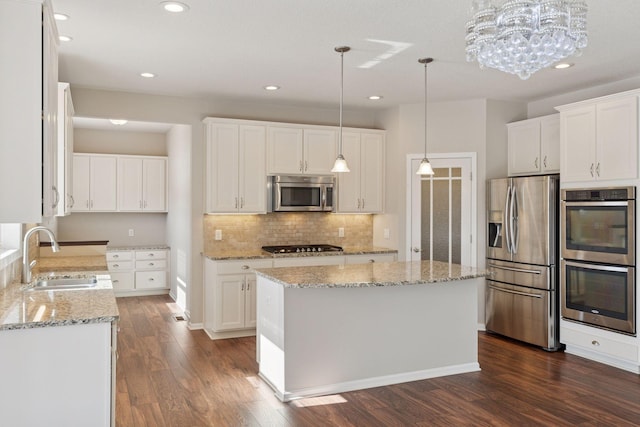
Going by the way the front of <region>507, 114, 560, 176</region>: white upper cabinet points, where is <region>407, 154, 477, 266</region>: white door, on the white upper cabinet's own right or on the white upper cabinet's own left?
on the white upper cabinet's own right

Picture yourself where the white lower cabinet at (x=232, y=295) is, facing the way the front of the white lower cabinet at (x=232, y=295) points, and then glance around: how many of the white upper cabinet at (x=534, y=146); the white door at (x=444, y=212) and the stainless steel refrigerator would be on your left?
3

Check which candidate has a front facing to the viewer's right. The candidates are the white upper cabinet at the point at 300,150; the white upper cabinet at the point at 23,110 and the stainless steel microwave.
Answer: the white upper cabinet at the point at 23,110

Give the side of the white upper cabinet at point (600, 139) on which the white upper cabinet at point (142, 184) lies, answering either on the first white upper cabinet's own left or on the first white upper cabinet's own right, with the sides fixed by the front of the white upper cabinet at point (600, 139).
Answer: on the first white upper cabinet's own right

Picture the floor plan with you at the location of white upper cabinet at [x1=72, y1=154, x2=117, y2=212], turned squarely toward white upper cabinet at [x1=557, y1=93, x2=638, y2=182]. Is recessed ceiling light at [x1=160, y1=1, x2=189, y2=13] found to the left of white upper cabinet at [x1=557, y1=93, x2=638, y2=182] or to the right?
right

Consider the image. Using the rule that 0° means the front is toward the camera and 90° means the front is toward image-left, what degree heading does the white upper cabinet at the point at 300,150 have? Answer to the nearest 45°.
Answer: approximately 0°
